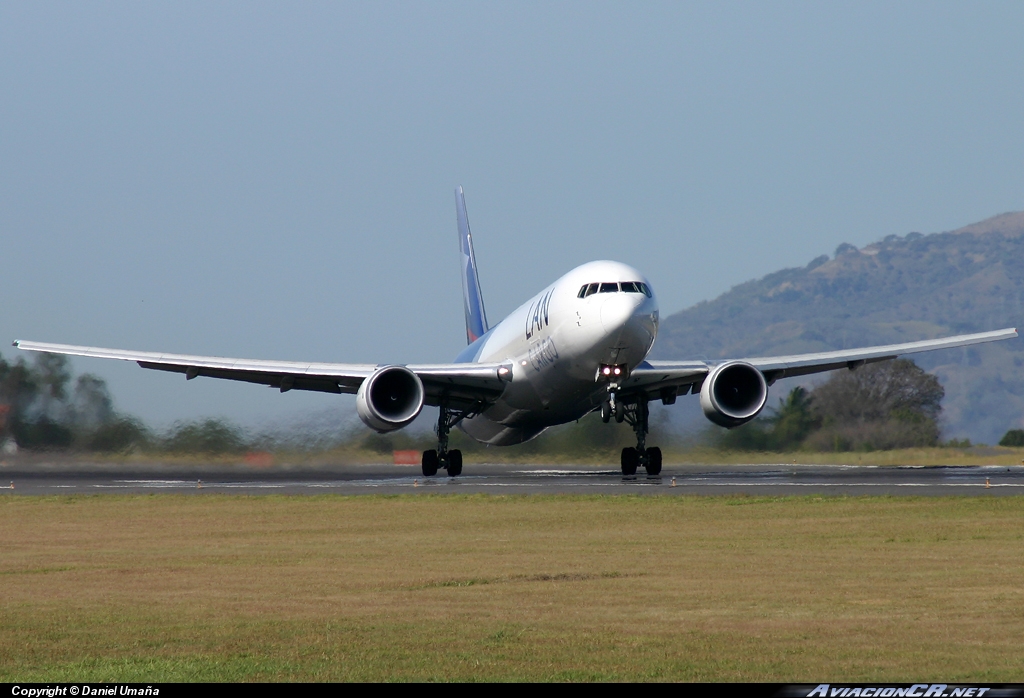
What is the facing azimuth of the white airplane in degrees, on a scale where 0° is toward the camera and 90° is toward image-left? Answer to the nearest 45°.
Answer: approximately 0°

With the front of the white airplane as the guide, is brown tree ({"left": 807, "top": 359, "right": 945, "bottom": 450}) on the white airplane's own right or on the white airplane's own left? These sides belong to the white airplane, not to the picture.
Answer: on the white airplane's own left

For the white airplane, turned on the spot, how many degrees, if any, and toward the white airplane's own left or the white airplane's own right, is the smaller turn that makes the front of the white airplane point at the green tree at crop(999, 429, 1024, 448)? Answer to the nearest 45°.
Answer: approximately 135° to the white airplane's own left
